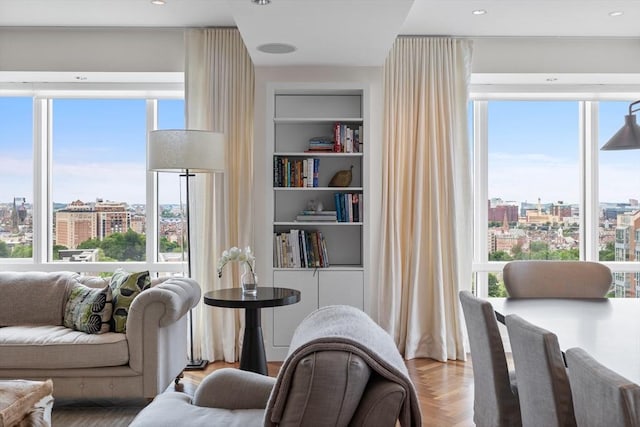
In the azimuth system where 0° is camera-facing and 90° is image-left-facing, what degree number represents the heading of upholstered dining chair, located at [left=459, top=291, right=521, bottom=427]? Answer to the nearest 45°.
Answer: approximately 225°

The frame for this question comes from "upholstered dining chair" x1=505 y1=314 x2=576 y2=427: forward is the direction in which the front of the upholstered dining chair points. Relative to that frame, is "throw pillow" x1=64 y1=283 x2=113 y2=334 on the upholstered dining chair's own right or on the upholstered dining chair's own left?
on the upholstered dining chair's own left

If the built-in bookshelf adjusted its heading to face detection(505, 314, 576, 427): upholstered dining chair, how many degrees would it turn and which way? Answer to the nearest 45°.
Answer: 0° — it already faces it

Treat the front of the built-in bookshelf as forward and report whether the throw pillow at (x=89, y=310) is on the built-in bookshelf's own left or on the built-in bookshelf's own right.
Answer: on the built-in bookshelf's own right

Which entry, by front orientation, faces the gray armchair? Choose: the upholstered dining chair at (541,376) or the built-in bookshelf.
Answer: the built-in bookshelf

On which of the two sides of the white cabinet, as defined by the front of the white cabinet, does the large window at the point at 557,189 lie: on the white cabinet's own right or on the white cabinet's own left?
on the white cabinet's own left

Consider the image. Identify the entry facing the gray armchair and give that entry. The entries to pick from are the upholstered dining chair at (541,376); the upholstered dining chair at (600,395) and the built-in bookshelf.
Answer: the built-in bookshelf

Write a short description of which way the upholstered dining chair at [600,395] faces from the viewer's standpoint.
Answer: facing away from the viewer and to the right of the viewer

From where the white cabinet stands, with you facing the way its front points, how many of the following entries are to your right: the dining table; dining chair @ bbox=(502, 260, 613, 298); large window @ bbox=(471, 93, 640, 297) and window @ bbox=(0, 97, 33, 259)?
1

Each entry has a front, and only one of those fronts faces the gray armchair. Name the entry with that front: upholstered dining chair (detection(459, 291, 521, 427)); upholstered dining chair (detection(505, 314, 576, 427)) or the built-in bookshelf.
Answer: the built-in bookshelf

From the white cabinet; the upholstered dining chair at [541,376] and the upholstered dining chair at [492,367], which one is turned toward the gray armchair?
the white cabinet

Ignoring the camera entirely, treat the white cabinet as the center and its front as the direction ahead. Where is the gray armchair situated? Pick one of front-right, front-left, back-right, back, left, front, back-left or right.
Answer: front

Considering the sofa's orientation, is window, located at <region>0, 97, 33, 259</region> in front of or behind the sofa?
behind

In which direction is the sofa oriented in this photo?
toward the camera

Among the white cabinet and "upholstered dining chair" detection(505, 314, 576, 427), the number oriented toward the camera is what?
1

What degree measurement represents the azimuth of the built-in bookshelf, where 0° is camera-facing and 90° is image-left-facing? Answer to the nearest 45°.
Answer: approximately 0°

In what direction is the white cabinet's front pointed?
toward the camera

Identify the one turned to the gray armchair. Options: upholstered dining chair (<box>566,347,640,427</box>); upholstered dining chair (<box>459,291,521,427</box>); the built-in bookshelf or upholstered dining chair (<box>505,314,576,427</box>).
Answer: the built-in bookshelf
